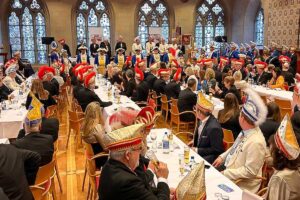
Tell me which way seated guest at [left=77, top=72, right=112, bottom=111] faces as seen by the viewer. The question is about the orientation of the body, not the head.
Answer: to the viewer's right

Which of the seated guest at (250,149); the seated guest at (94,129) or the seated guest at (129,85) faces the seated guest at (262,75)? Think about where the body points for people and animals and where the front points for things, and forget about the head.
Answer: the seated guest at (94,129)

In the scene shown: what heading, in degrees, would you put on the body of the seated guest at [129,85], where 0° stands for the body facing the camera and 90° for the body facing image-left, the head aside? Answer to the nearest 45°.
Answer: approximately 135°

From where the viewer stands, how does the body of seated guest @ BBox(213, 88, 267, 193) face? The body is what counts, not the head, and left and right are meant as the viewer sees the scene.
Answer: facing to the left of the viewer

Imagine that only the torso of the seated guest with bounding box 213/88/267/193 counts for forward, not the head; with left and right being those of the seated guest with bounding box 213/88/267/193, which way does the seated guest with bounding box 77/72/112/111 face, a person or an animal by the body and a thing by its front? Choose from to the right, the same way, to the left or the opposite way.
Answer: the opposite way

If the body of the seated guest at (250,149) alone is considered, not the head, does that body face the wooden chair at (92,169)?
yes

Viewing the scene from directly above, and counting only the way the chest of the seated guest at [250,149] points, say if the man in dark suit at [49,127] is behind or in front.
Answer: in front

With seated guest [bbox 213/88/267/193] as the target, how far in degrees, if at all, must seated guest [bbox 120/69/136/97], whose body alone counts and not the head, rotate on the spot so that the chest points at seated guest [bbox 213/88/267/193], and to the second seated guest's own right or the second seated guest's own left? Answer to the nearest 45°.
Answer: approximately 135° to the second seated guest's own left

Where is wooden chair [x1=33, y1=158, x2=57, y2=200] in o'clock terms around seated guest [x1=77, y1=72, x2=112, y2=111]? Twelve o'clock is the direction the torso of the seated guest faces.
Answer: The wooden chair is roughly at 3 o'clock from the seated guest.

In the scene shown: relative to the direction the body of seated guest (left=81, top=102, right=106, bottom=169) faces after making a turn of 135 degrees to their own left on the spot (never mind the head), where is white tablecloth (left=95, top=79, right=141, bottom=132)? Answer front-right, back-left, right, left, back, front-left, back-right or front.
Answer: right

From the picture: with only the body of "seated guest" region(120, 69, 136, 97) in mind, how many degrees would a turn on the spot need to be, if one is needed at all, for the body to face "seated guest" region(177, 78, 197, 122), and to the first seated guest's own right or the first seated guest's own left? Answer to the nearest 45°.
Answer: approximately 180°
